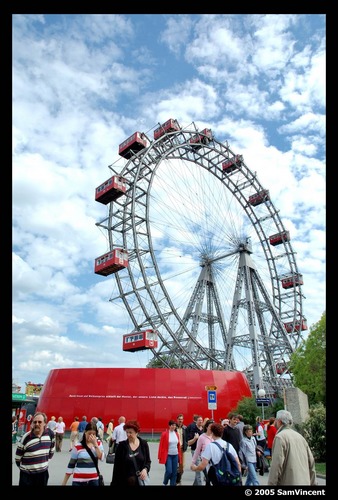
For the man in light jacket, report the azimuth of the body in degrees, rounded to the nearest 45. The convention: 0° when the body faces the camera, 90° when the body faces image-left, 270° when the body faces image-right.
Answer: approximately 135°

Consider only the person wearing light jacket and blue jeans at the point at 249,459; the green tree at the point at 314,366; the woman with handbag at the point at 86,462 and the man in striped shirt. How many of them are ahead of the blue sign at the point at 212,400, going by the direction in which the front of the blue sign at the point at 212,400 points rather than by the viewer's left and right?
3

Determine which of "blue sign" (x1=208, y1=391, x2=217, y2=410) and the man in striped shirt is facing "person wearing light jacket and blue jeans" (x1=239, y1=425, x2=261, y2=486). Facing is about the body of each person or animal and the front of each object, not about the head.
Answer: the blue sign

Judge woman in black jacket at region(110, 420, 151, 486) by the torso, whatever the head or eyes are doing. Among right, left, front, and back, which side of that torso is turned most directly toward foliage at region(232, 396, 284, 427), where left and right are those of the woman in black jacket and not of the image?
back

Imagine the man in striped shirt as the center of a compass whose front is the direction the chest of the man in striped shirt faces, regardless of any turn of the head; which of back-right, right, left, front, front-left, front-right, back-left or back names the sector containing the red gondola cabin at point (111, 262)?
back

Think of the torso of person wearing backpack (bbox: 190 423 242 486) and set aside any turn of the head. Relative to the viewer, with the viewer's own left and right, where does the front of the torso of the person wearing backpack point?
facing away from the viewer and to the left of the viewer

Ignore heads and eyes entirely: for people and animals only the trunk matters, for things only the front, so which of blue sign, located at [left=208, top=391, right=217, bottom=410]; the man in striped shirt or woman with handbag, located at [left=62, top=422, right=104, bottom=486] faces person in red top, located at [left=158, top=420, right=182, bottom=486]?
the blue sign

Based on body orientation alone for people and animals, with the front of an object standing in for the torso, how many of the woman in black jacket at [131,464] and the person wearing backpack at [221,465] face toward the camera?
1
